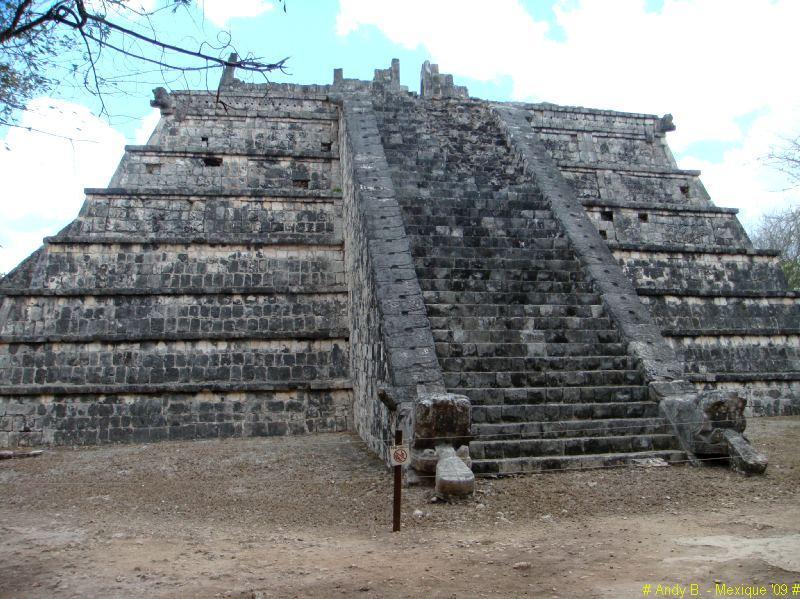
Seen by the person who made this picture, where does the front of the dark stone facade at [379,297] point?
facing the viewer

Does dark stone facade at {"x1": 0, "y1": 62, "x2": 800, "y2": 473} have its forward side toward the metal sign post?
yes
